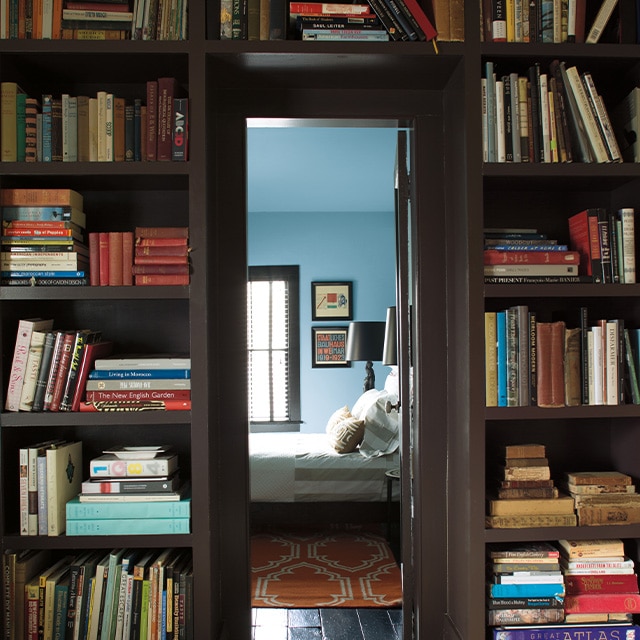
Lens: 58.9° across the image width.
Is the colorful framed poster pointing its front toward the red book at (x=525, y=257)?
yes

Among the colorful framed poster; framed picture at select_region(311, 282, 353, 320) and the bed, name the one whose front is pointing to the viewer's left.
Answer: the bed

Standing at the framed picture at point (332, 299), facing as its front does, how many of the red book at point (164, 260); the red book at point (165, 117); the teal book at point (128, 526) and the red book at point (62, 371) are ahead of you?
4

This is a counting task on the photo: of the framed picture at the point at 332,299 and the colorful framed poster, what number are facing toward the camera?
2

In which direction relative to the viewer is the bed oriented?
to the viewer's left

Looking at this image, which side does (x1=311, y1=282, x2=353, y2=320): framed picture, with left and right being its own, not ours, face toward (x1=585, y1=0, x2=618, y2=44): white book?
front

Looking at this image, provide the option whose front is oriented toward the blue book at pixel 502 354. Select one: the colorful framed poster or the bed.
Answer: the colorful framed poster

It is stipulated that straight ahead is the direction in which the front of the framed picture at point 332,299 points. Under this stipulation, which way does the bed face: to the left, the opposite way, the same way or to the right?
to the right

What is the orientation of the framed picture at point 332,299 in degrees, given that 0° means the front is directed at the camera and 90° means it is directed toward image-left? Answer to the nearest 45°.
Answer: approximately 0°

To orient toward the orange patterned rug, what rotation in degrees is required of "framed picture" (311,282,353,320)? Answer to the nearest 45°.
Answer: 0° — it already faces it

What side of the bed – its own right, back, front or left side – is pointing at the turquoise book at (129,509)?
left

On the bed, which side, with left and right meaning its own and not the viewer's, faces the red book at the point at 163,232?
left
